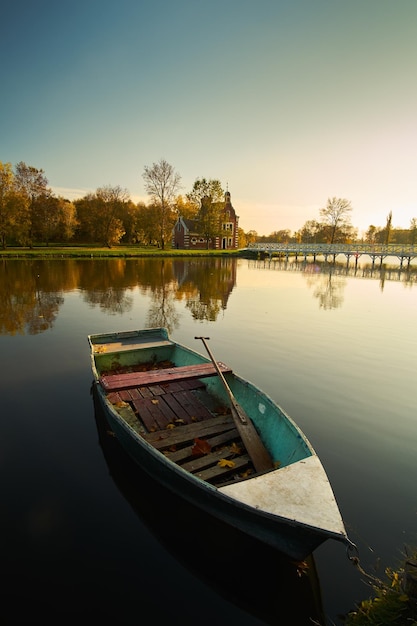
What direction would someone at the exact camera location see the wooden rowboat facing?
facing the viewer and to the right of the viewer
